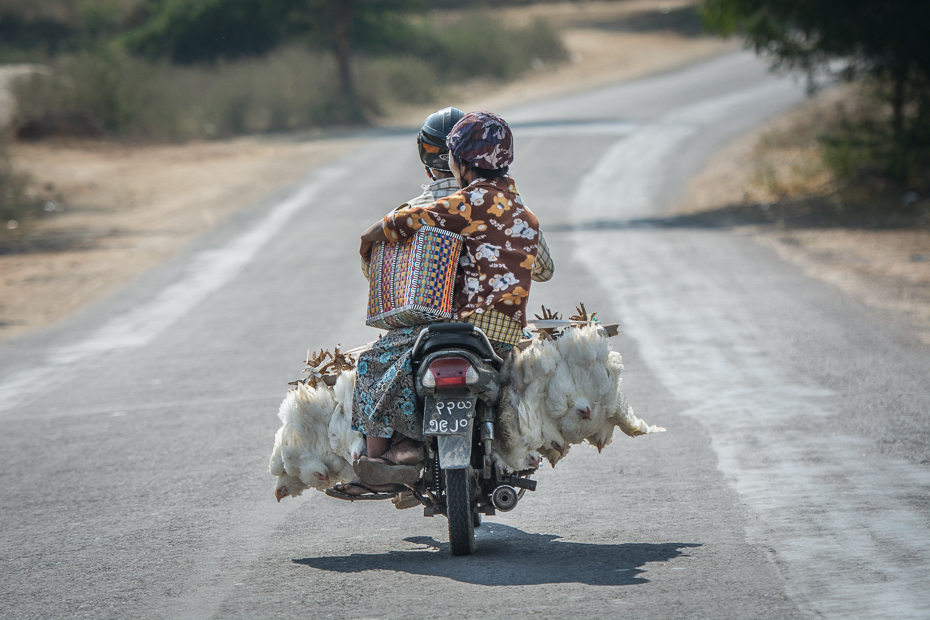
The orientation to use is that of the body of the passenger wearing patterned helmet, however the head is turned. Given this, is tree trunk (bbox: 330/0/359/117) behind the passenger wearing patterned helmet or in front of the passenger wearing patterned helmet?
in front

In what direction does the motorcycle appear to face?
away from the camera

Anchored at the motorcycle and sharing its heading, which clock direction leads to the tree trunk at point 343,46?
The tree trunk is roughly at 12 o'clock from the motorcycle.

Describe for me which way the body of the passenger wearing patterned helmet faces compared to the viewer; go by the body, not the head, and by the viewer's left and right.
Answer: facing away from the viewer and to the left of the viewer
